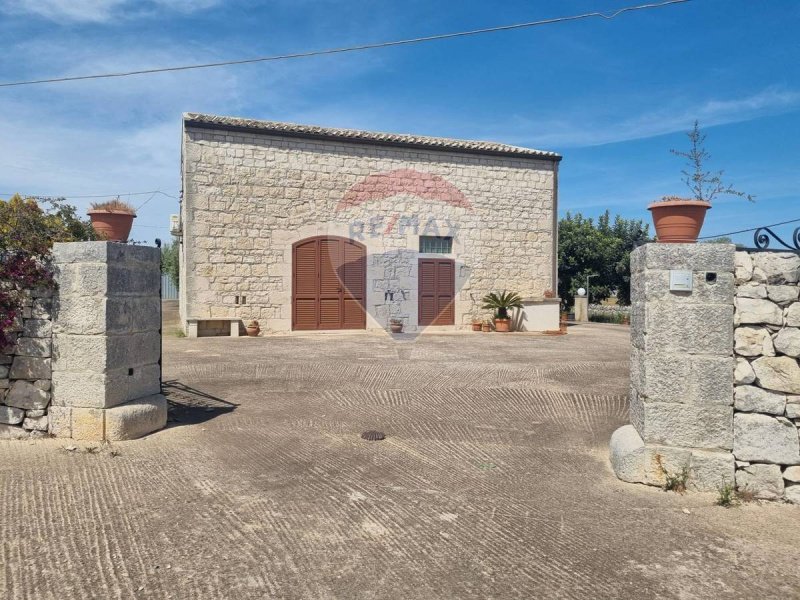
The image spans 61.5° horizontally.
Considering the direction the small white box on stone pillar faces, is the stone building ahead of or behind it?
behind

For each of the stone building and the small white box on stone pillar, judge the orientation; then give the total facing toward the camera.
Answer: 2

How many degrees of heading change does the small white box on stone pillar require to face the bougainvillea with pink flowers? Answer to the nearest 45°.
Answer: approximately 90° to its right

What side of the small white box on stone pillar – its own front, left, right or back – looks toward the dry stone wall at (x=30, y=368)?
right

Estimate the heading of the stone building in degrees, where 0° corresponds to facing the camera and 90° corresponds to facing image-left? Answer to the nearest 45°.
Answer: approximately 0°

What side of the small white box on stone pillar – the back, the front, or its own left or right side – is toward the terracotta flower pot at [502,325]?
back

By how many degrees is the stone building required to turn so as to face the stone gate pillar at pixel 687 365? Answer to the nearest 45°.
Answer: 0° — it already faces it

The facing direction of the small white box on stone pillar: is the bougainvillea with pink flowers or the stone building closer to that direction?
the bougainvillea with pink flowers

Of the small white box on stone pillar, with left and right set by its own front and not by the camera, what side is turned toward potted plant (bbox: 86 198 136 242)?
right
